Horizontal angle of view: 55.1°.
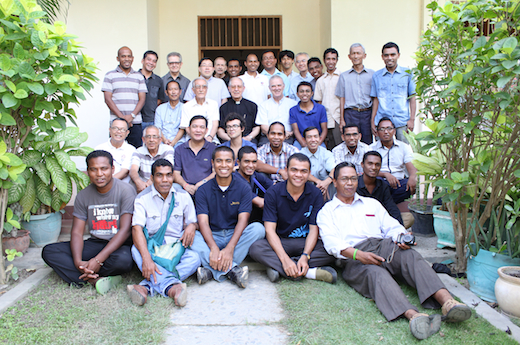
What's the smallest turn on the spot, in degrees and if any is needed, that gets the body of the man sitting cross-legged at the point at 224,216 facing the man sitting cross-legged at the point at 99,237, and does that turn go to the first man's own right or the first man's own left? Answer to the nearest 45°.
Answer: approximately 90° to the first man's own right

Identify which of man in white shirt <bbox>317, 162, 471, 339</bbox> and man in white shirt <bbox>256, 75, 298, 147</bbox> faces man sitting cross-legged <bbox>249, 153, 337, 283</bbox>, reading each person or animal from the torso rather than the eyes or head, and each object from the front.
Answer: man in white shirt <bbox>256, 75, 298, 147</bbox>

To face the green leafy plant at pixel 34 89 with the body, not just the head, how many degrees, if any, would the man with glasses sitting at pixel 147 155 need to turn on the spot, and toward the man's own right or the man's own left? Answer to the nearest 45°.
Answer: approximately 45° to the man's own right

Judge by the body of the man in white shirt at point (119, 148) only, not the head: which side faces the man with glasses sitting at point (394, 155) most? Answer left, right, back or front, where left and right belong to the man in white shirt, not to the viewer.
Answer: left

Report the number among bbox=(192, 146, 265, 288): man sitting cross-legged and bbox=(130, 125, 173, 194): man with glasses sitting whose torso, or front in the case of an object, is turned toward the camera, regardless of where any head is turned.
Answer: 2

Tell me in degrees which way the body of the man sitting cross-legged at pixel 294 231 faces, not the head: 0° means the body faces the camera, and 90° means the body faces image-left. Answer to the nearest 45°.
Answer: approximately 0°

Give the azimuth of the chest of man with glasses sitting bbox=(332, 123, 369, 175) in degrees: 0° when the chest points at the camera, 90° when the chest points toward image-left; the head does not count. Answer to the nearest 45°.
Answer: approximately 0°
